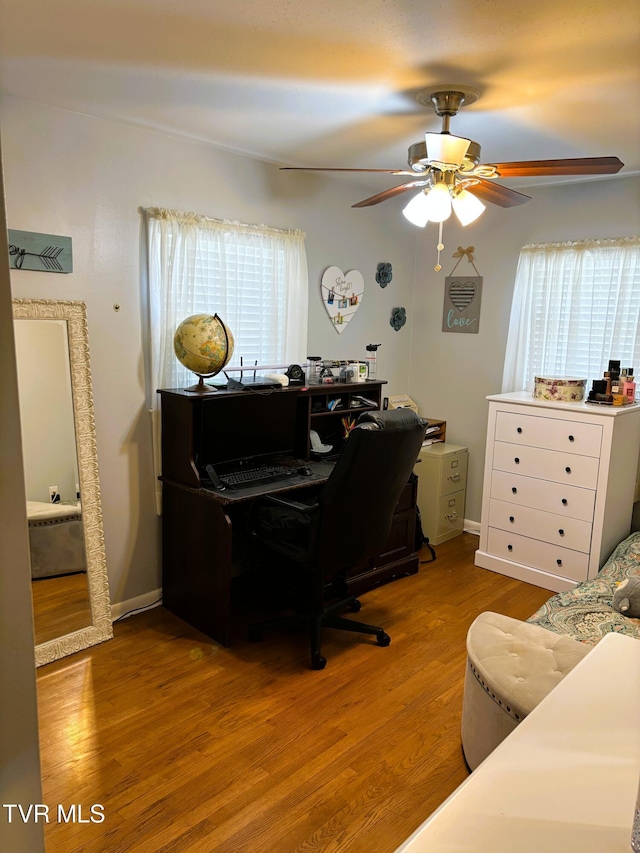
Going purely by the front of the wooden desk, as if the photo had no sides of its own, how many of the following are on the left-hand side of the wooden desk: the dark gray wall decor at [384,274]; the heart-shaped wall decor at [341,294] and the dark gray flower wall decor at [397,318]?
3

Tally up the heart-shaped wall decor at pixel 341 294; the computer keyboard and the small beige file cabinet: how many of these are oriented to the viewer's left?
0

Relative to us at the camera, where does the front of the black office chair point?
facing away from the viewer and to the left of the viewer

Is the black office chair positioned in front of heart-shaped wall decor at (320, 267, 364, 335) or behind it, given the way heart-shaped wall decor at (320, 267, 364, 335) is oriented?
in front

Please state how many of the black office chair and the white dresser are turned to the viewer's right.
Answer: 0

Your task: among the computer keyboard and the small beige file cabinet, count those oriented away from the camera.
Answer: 0

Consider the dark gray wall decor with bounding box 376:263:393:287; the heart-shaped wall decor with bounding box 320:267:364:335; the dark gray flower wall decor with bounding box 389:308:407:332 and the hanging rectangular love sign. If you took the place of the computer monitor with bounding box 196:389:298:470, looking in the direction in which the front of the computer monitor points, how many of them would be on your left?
4

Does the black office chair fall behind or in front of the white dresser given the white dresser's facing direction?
in front

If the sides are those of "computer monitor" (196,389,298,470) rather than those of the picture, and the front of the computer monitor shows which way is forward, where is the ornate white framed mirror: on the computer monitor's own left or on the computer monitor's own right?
on the computer monitor's own right

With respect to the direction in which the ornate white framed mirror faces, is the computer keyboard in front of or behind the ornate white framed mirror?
in front

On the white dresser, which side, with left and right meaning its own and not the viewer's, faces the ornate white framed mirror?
front

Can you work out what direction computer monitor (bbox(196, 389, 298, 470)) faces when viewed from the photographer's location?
facing the viewer and to the right of the viewer

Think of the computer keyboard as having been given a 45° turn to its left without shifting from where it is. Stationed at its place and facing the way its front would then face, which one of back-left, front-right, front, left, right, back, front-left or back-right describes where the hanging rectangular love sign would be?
front-left

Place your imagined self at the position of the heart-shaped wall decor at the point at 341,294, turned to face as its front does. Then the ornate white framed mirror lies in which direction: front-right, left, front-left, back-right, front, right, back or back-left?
right
